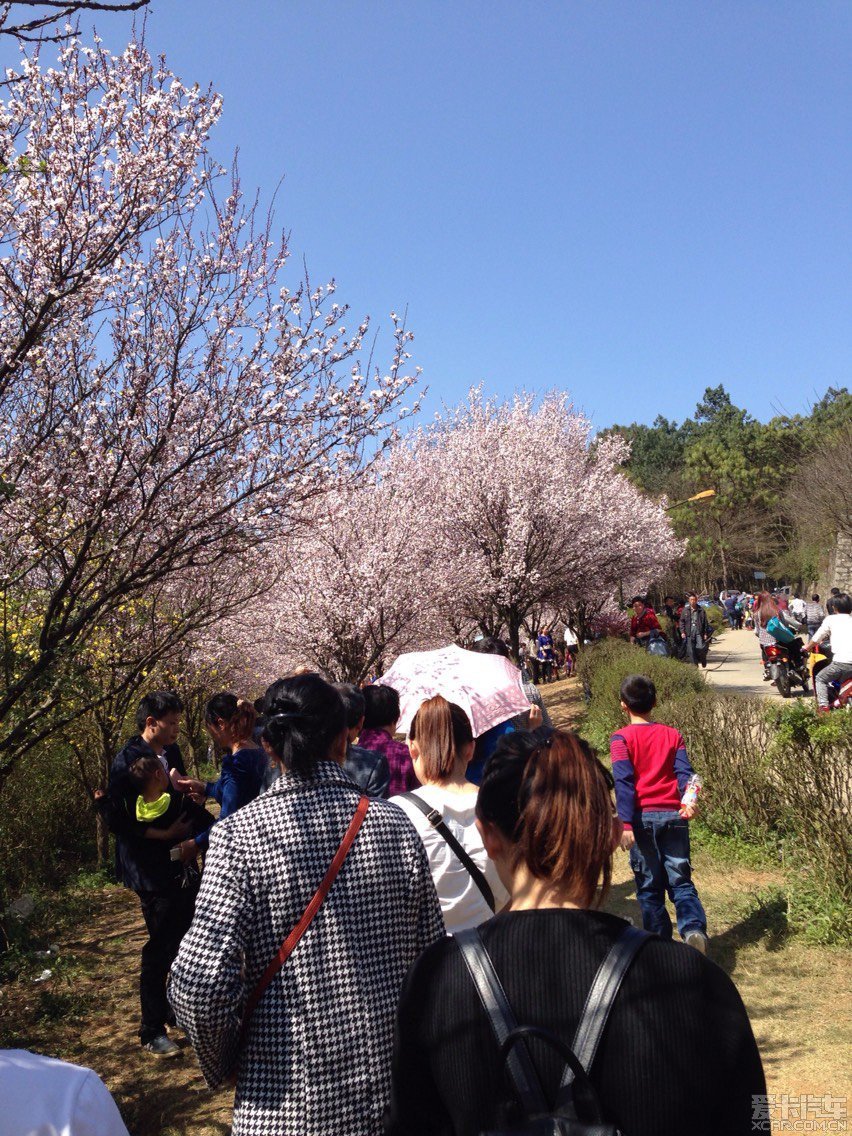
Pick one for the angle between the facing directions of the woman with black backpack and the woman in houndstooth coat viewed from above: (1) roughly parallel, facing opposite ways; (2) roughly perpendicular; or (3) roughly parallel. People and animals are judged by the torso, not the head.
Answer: roughly parallel

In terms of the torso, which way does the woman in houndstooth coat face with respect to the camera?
away from the camera

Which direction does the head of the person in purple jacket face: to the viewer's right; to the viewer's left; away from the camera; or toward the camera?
away from the camera

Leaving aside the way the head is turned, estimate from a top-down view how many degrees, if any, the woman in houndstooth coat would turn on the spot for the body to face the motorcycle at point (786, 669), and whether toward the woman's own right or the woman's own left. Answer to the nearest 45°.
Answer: approximately 45° to the woman's own right

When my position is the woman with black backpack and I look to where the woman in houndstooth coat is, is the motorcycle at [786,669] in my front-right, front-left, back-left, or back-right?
front-right

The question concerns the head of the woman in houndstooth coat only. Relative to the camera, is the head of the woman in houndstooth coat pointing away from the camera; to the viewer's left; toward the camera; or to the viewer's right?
away from the camera

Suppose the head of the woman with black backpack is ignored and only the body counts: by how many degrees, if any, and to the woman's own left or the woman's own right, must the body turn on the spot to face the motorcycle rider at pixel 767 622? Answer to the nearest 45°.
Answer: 0° — they already face them

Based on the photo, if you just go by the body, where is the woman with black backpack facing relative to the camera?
away from the camera

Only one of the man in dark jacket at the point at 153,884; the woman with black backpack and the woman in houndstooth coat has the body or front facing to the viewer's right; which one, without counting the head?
the man in dark jacket

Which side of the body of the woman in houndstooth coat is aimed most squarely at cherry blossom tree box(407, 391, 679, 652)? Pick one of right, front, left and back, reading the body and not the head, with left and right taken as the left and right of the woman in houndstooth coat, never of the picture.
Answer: front

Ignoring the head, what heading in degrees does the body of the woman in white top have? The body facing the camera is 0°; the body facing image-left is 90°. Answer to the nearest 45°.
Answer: approximately 180°
